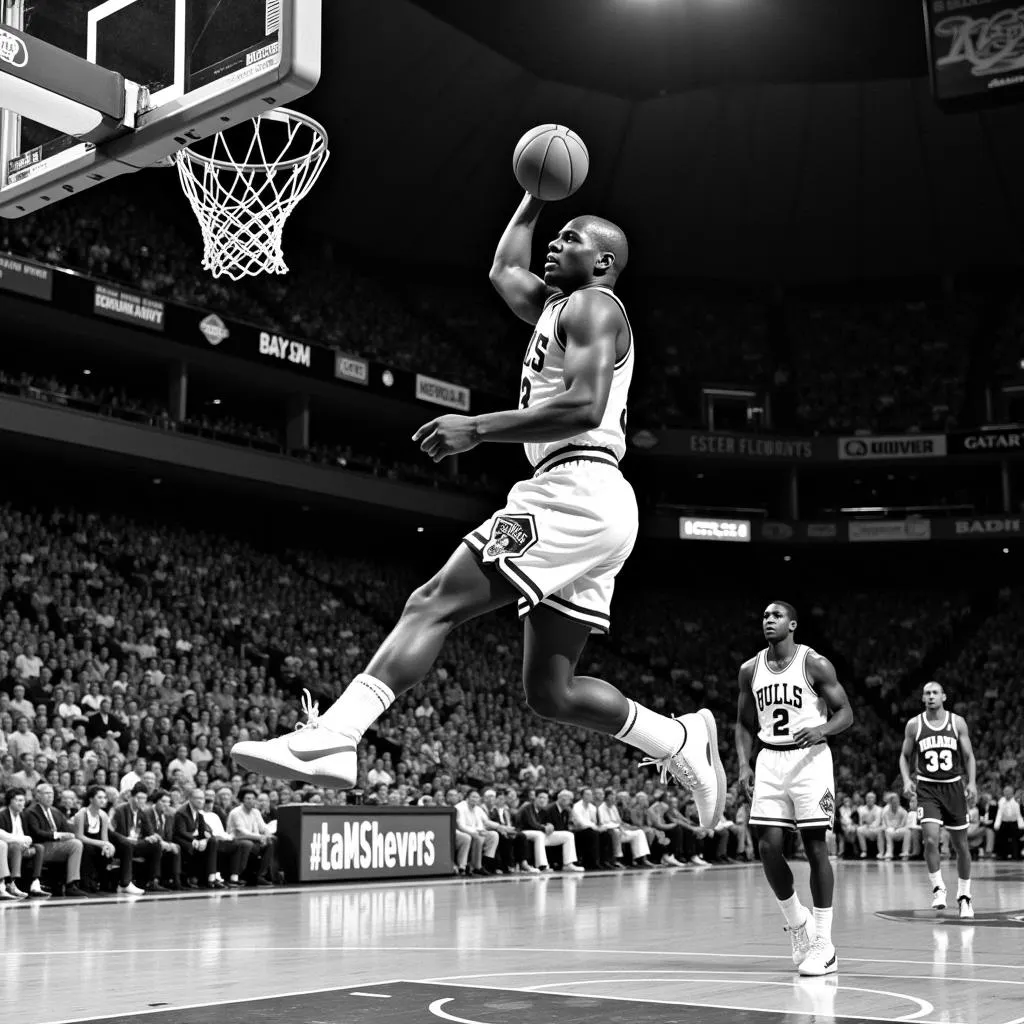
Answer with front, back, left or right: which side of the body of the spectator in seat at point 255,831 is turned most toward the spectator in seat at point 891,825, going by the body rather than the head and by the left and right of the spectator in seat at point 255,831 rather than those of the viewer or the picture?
left

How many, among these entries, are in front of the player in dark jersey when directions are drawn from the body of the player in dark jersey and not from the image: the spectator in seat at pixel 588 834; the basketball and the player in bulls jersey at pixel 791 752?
2

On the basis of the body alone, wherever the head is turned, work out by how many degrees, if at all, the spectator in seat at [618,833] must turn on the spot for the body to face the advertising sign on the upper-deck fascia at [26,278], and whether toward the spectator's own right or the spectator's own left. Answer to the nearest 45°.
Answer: approximately 135° to the spectator's own right

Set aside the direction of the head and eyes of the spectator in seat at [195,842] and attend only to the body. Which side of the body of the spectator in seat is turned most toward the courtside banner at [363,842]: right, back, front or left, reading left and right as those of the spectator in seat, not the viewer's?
left

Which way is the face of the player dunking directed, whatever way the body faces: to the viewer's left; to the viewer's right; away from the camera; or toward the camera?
to the viewer's left

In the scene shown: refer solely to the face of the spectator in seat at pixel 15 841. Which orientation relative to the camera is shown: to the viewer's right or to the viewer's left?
to the viewer's right

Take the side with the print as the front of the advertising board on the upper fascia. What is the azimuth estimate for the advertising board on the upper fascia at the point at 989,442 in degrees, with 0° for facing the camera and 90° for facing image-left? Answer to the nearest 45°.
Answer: approximately 0°

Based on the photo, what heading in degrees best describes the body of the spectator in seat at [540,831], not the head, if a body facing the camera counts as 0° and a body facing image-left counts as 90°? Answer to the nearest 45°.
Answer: approximately 315°

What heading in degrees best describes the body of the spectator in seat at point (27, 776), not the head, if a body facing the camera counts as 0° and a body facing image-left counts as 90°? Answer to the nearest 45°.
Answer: approximately 315°
